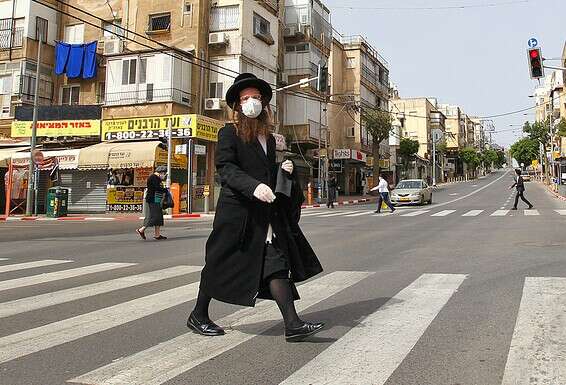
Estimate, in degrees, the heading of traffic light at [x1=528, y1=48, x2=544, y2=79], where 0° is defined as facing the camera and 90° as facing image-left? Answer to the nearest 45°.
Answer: approximately 0°

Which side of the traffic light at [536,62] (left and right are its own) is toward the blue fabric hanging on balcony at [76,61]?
right

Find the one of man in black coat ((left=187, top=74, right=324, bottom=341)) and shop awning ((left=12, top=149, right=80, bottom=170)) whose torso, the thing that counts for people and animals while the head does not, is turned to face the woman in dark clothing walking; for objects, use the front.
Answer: the shop awning
